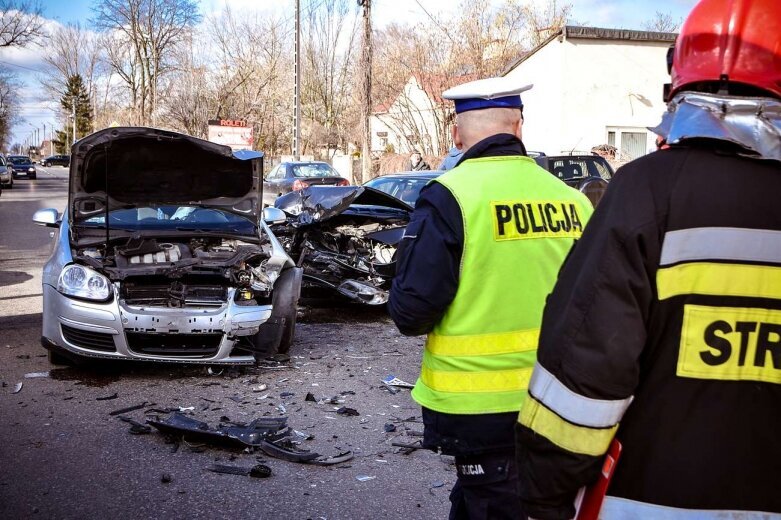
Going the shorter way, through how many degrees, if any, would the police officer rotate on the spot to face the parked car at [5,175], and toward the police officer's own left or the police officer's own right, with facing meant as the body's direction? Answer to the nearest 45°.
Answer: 0° — they already face it

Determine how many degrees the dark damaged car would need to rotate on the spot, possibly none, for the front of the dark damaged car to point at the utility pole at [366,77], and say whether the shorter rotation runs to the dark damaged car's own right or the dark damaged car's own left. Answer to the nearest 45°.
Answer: approximately 135° to the dark damaged car's own right

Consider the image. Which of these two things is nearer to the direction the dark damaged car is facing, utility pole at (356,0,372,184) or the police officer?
the police officer

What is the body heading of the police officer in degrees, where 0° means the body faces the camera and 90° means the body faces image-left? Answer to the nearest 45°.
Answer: approximately 135°

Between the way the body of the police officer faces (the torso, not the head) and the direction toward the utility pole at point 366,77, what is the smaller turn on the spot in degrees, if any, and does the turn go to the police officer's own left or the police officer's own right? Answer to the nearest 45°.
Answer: approximately 45° to the police officer's own right

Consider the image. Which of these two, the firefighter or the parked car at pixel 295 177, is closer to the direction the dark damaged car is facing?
the firefighter

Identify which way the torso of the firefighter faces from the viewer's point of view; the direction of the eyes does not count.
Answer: away from the camera

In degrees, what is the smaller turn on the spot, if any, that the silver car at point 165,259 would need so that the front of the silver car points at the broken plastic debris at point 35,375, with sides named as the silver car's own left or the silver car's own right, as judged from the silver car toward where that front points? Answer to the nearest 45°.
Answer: approximately 90° to the silver car's own right
